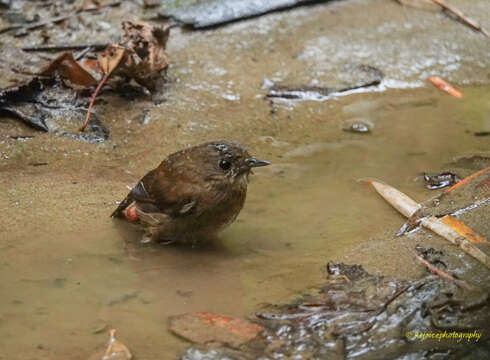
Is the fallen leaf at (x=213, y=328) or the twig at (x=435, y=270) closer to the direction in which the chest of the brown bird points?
the twig

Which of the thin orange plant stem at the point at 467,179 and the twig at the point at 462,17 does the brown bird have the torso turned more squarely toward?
the thin orange plant stem

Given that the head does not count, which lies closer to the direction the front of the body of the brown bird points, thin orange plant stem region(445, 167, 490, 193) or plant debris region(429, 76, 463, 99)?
the thin orange plant stem

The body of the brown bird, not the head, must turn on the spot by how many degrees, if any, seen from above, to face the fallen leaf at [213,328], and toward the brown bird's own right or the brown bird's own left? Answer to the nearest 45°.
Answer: approximately 90° to the brown bird's own right

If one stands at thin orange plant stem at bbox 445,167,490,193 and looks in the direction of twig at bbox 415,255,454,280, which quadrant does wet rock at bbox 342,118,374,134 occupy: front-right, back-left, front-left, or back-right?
back-right

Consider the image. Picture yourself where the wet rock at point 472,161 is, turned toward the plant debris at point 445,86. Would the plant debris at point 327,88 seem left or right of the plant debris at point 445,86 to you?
left

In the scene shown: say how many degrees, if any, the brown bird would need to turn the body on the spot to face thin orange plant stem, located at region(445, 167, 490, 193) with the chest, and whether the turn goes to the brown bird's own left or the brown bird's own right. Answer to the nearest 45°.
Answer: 0° — it already faces it

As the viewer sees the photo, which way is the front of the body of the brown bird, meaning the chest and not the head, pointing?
to the viewer's right
